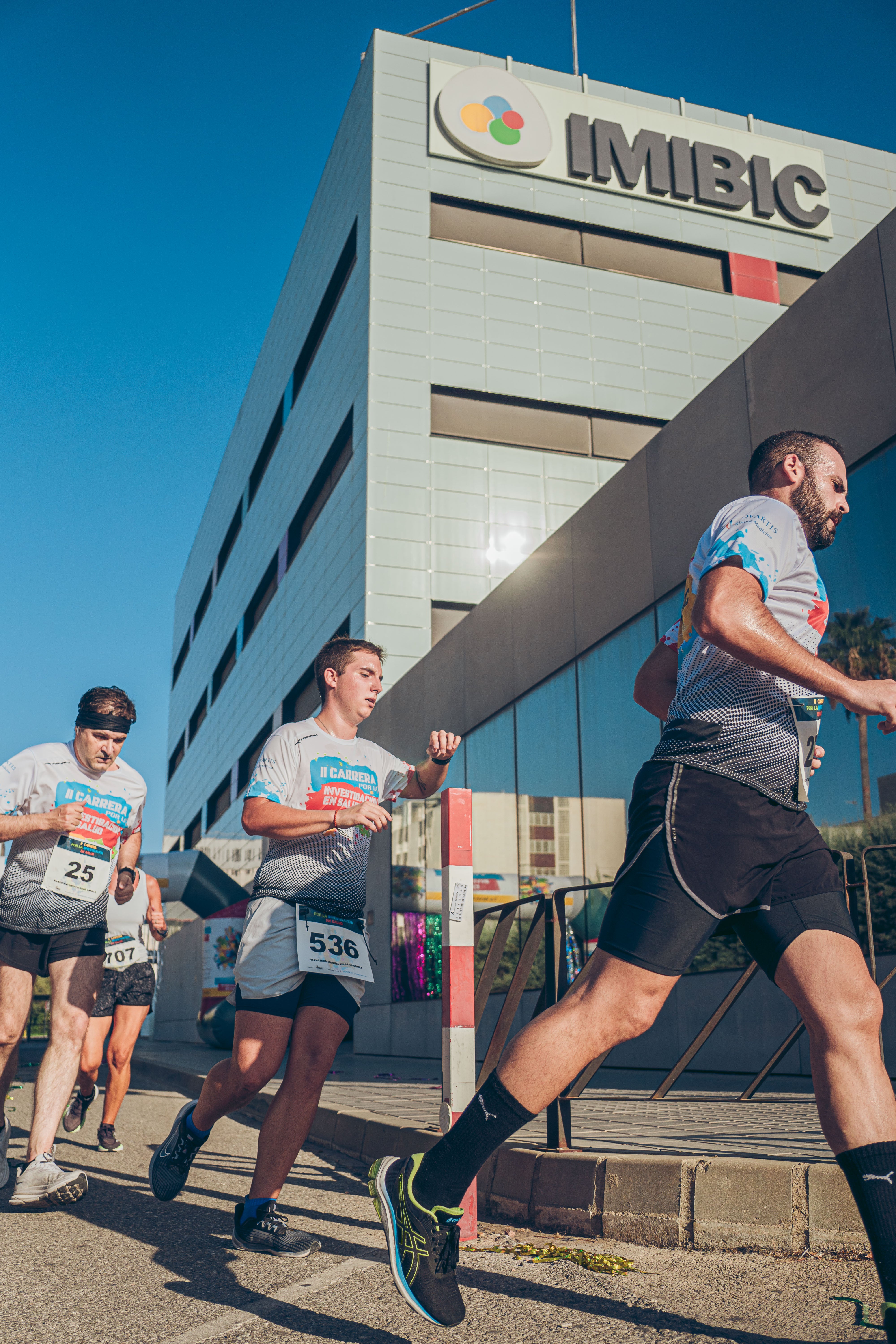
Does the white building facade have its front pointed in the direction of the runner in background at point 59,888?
yes

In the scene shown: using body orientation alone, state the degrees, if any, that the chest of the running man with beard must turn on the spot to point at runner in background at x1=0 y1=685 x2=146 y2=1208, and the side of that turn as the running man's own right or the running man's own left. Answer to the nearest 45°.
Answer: approximately 135° to the running man's own left

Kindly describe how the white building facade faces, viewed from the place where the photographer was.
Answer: facing the viewer

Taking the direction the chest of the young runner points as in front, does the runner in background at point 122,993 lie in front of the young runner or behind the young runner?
behind

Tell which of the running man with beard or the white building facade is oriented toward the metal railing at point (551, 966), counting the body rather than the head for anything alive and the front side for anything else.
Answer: the white building facade

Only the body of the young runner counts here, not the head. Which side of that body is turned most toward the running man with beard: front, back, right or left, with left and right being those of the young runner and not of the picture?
front

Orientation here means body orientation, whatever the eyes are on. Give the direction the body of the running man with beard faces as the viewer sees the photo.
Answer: to the viewer's right

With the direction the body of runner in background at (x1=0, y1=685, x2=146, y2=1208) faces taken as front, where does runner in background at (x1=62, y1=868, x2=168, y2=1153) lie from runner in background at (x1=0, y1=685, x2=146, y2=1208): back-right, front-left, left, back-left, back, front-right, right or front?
back-left

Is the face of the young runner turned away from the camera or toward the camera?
toward the camera

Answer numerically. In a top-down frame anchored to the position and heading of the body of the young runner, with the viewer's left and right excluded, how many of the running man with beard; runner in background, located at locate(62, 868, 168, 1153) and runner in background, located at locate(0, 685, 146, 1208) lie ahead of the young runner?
1

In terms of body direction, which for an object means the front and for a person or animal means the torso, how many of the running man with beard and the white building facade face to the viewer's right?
1

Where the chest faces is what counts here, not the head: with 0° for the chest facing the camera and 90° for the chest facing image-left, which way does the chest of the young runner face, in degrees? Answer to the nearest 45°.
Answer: approximately 315°

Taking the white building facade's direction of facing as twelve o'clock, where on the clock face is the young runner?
The young runner is roughly at 12 o'clock from the white building facade.

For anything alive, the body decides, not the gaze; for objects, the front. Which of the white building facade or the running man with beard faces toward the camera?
the white building facade
